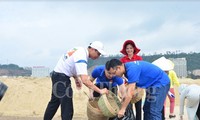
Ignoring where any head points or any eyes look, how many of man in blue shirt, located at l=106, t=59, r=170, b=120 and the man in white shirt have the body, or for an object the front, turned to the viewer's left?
1

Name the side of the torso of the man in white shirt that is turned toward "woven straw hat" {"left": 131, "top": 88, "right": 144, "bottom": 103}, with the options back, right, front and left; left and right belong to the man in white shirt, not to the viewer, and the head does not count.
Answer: front

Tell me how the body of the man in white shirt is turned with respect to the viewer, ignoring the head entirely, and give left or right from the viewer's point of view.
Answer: facing to the right of the viewer

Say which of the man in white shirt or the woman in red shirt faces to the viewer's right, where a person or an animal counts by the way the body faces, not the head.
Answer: the man in white shirt

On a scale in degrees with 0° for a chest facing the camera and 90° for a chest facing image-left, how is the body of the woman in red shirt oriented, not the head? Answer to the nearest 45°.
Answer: approximately 0°

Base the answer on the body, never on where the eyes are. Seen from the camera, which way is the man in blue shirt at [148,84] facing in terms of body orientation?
to the viewer's left

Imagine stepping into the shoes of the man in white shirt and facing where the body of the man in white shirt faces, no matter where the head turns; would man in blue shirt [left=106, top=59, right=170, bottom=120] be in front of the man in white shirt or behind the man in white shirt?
in front

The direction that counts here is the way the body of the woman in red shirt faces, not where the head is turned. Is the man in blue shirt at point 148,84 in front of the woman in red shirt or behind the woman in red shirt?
in front

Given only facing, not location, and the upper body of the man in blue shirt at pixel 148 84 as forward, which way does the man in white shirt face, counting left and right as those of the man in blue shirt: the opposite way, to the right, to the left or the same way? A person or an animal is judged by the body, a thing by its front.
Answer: the opposite way

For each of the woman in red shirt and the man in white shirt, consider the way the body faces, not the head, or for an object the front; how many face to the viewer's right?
1

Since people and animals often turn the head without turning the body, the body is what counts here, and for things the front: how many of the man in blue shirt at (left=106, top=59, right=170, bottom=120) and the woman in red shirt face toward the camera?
1

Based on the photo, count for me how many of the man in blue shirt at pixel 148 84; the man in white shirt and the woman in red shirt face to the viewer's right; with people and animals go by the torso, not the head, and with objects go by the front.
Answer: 1
